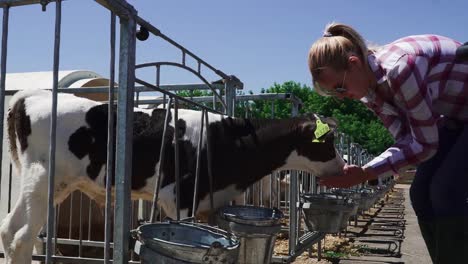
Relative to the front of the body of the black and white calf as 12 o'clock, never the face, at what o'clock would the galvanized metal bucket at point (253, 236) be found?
The galvanized metal bucket is roughly at 2 o'clock from the black and white calf.

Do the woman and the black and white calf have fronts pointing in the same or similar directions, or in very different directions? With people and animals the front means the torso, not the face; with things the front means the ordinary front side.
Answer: very different directions

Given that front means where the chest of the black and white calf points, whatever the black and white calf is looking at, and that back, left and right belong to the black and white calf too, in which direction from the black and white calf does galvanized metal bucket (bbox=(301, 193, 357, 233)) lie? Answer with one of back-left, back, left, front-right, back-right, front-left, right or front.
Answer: front

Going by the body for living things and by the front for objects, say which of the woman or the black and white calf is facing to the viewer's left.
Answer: the woman

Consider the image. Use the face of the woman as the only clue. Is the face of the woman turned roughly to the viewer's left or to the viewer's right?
to the viewer's left

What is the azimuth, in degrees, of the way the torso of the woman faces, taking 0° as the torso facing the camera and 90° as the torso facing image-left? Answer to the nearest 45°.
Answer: approximately 90°

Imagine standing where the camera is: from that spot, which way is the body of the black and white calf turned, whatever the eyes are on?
to the viewer's right

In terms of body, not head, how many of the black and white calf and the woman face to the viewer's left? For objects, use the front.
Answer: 1

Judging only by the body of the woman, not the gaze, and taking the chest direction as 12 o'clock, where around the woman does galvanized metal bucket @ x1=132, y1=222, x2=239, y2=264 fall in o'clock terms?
The galvanized metal bucket is roughly at 11 o'clock from the woman.

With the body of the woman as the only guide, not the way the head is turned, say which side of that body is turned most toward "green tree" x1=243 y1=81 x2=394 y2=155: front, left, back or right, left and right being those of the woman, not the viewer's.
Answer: right
